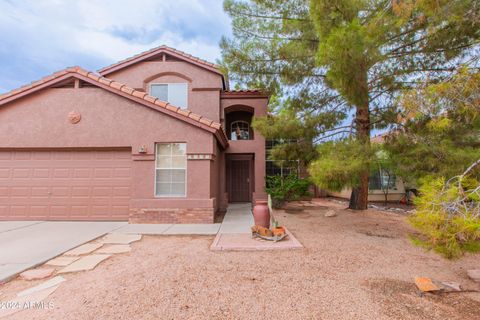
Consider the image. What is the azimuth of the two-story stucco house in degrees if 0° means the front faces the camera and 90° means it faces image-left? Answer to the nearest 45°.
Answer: approximately 0°

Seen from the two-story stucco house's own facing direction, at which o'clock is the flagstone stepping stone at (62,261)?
The flagstone stepping stone is roughly at 12 o'clock from the two-story stucco house.

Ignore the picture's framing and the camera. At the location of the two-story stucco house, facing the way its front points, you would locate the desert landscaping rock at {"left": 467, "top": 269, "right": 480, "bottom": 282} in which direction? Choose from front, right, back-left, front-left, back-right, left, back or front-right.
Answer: front-left

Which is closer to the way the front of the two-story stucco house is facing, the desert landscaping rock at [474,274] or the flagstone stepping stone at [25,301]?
the flagstone stepping stone

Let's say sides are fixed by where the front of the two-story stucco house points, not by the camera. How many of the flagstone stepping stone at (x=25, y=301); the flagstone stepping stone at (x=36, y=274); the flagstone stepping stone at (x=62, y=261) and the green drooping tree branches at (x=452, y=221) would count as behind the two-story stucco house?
0

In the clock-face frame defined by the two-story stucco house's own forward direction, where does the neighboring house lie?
The neighboring house is roughly at 9 o'clock from the two-story stucco house.

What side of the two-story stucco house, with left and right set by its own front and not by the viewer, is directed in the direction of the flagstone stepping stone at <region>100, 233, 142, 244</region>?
front

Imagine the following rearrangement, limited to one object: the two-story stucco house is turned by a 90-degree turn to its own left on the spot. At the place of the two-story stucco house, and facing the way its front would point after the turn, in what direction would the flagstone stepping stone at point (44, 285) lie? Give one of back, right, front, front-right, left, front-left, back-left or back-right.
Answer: right

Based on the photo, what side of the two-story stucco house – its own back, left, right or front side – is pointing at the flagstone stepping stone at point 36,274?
front

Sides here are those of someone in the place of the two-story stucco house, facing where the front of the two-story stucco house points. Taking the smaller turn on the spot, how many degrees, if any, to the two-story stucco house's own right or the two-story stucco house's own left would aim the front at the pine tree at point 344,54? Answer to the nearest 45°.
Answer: approximately 45° to the two-story stucco house's own left

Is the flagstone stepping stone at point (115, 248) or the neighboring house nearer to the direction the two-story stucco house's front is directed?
the flagstone stepping stone

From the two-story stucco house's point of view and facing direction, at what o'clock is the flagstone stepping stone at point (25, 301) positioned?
The flagstone stepping stone is roughly at 12 o'clock from the two-story stucco house.

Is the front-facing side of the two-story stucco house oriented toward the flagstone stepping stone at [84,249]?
yes

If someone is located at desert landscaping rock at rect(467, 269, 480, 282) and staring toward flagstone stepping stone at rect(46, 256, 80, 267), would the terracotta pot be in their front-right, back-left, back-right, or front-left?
front-right

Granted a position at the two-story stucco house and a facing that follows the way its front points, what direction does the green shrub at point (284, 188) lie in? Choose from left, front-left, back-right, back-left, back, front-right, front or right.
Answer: left

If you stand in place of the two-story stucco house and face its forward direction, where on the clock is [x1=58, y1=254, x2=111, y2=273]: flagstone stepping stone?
The flagstone stepping stone is roughly at 12 o'clock from the two-story stucco house.

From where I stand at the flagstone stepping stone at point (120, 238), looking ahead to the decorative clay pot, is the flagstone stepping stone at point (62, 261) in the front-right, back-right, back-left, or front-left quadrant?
back-right

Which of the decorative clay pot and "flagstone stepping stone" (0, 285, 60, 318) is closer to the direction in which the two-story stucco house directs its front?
the flagstone stepping stone
